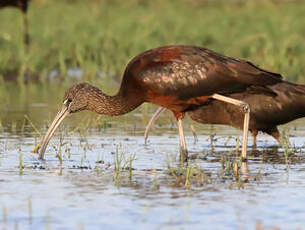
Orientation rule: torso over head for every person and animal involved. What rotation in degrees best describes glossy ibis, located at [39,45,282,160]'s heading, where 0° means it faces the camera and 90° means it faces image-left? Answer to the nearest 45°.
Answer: approximately 90°

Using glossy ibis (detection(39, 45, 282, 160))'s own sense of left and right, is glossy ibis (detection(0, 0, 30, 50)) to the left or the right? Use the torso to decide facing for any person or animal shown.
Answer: on its right

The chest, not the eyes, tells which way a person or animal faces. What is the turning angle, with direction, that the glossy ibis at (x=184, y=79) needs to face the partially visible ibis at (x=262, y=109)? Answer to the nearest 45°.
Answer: approximately 135° to its right

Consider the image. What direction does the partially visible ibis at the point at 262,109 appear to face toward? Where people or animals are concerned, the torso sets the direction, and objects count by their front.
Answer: to the viewer's left

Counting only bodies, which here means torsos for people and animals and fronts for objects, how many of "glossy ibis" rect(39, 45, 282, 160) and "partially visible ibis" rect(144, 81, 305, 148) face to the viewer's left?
2

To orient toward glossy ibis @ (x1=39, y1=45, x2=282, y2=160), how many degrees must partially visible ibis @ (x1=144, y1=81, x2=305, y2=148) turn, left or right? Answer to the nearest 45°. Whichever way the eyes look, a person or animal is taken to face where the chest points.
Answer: approximately 45° to its left

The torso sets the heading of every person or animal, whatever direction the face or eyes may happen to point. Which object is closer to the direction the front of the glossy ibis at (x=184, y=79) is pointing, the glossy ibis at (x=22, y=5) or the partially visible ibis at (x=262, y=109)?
the glossy ibis
